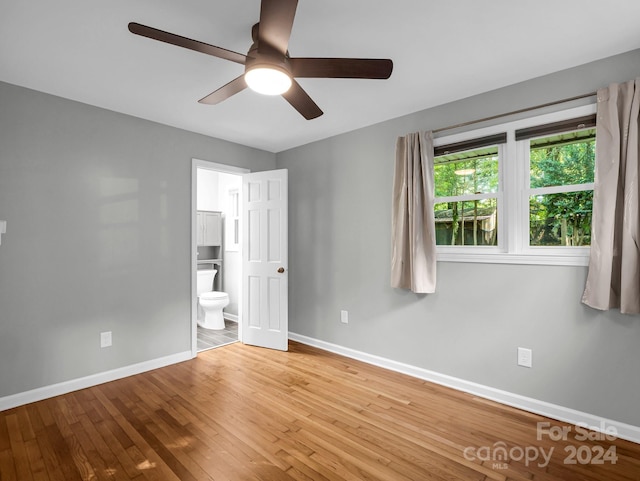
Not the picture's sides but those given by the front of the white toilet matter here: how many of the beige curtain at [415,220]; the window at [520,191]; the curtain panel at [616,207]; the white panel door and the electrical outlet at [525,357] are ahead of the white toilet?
5

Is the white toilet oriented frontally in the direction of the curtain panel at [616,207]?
yes

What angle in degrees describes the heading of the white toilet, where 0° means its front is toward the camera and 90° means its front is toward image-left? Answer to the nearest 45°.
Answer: approximately 315°

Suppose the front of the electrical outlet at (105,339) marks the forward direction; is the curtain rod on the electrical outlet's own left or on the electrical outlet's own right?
on the electrical outlet's own left

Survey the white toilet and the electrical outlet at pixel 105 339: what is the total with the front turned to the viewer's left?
0

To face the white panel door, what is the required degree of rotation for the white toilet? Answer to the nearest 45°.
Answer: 0° — it already faces it

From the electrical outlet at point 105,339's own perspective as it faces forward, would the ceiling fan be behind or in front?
in front

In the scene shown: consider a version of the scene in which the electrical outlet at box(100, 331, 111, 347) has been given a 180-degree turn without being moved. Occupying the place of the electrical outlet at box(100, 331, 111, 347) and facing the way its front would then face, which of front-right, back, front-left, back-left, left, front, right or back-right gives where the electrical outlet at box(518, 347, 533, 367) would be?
back-right

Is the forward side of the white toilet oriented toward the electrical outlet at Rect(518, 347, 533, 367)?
yes

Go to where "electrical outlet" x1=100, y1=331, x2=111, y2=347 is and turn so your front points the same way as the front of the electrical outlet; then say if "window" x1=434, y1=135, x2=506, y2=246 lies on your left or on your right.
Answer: on your left
